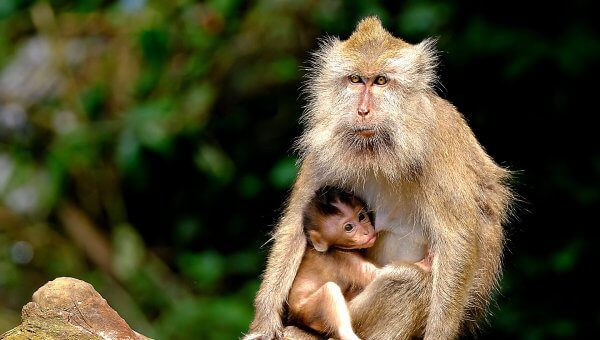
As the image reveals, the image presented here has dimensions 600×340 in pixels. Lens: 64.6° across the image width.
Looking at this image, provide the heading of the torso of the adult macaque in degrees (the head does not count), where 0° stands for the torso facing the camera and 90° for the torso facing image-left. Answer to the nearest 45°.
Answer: approximately 45°

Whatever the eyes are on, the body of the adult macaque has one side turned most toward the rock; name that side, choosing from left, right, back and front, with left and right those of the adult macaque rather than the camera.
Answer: right
